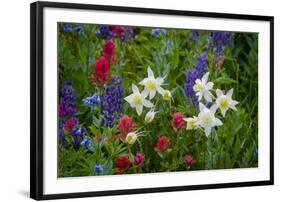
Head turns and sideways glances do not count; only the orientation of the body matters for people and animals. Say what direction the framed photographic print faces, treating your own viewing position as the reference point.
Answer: facing the viewer and to the right of the viewer
